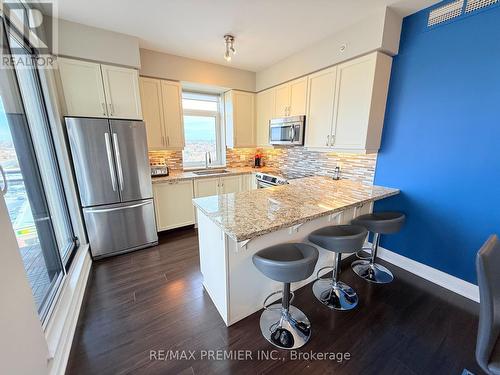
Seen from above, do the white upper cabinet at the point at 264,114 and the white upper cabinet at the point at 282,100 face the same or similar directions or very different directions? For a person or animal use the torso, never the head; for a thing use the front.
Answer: same or similar directions

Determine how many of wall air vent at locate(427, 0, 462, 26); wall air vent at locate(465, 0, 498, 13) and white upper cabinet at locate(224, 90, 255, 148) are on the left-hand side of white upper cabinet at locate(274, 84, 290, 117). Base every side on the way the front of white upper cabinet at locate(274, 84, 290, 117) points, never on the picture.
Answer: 2

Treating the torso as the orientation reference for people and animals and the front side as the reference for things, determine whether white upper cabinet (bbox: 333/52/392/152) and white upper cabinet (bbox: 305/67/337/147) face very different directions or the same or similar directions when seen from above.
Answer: same or similar directions

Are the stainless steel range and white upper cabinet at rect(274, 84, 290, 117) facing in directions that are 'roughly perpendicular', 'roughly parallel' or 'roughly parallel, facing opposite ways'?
roughly parallel

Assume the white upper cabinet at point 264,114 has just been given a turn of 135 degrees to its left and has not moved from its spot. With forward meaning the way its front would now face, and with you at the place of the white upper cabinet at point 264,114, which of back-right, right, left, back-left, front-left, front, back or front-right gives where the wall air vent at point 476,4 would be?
front-right

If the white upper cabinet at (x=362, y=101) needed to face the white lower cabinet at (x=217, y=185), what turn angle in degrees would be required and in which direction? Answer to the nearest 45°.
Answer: approximately 45° to its right

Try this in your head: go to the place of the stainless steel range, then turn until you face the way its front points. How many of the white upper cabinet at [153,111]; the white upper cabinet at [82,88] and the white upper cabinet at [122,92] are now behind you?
0

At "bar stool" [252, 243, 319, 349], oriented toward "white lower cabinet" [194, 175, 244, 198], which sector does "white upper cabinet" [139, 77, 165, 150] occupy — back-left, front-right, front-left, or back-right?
front-left

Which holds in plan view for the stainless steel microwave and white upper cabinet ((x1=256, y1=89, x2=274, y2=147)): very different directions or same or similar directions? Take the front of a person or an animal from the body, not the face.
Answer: same or similar directions

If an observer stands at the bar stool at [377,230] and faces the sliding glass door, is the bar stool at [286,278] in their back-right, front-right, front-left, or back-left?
front-left

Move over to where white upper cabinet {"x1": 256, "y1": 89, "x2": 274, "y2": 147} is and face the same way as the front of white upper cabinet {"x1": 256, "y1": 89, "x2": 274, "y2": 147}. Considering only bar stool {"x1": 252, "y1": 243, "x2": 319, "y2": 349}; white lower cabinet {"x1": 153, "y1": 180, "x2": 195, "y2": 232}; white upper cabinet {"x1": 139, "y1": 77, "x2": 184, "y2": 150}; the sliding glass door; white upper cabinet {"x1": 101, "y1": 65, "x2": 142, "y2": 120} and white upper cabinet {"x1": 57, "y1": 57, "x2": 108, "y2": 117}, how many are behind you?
0

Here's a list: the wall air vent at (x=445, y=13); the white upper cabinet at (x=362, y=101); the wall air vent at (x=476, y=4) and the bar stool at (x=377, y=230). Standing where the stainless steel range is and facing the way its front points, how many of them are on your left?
4

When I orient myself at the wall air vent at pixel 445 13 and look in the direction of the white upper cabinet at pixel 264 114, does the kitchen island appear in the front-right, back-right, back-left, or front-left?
front-left

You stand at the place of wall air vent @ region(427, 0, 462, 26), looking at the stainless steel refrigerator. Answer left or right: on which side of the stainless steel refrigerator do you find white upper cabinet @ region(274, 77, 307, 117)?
right

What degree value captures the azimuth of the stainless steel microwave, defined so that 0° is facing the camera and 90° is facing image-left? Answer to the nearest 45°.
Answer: approximately 45°

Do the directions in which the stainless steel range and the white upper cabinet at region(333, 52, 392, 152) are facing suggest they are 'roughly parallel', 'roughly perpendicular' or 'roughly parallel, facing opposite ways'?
roughly parallel

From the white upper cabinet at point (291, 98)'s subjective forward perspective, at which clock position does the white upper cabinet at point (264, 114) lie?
the white upper cabinet at point (264, 114) is roughly at 3 o'clock from the white upper cabinet at point (291, 98).

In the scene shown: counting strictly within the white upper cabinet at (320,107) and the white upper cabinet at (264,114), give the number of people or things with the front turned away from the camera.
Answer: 0

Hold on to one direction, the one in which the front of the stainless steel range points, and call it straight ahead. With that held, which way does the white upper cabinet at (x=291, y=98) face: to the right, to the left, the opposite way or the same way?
the same way

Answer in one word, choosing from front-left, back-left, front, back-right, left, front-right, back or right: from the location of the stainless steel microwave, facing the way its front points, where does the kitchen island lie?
front-left
